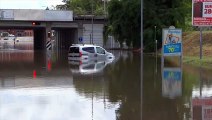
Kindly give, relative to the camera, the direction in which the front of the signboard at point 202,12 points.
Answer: facing the viewer

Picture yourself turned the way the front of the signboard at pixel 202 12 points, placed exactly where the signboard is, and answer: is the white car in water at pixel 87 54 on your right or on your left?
on your right
